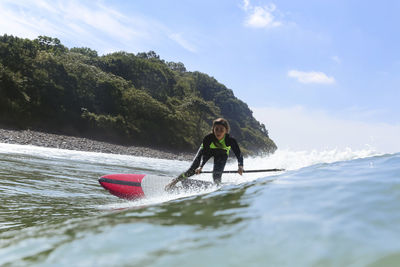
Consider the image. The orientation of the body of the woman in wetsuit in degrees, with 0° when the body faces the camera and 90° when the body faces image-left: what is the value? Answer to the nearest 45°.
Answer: approximately 0°
